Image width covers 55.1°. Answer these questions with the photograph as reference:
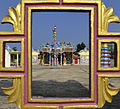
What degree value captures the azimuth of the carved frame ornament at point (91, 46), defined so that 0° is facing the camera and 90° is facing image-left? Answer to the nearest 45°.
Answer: approximately 0°

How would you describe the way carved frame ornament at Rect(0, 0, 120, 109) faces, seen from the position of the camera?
facing the viewer
